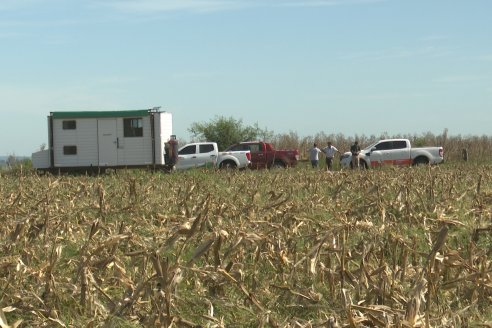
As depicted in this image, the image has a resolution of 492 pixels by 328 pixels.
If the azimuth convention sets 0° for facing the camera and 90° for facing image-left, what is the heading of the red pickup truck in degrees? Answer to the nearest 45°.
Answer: approximately 90°

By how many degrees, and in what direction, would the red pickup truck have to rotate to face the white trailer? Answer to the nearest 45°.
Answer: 0° — it already faces it

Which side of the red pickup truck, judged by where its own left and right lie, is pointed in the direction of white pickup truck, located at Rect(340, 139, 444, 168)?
back
